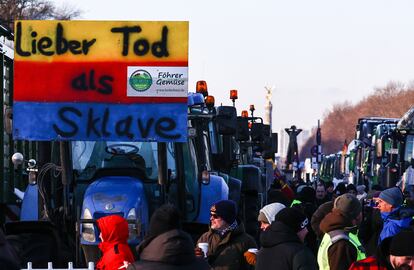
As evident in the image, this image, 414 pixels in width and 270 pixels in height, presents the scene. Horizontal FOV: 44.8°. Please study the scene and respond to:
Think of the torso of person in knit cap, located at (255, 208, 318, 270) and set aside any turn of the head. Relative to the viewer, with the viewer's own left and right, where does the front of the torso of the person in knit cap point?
facing away from the viewer and to the right of the viewer

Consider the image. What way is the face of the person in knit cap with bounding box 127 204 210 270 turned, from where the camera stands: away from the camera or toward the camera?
away from the camera

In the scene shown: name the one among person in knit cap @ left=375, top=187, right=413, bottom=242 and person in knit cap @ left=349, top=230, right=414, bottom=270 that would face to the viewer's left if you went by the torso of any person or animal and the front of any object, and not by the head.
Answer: person in knit cap @ left=375, top=187, right=413, bottom=242

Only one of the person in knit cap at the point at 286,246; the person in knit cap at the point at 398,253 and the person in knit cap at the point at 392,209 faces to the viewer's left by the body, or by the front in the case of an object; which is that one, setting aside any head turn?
the person in knit cap at the point at 392,209

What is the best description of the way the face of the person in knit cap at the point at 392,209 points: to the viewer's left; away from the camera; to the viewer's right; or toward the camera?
to the viewer's left

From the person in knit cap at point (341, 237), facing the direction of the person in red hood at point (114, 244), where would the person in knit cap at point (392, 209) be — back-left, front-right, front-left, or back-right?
back-right

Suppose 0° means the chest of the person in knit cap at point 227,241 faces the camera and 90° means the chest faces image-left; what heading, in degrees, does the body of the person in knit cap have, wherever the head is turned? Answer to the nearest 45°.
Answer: approximately 45°

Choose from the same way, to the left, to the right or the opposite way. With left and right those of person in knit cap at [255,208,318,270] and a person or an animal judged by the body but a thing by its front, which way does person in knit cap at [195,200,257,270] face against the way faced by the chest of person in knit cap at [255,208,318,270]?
the opposite way

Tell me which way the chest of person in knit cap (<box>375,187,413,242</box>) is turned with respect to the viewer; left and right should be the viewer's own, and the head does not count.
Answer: facing to the left of the viewer
